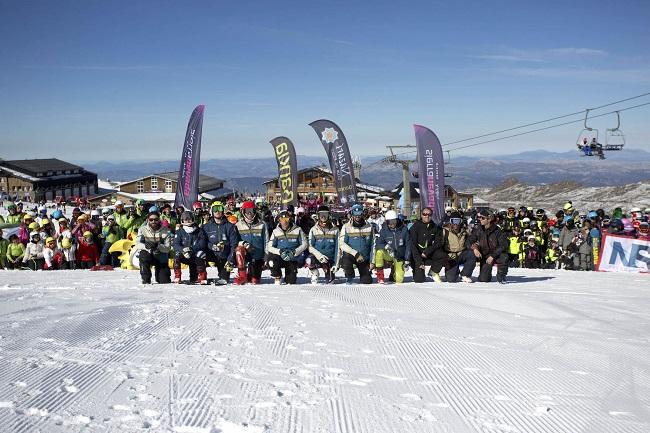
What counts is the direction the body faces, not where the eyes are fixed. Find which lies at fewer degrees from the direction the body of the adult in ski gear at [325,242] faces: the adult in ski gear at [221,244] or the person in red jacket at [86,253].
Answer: the adult in ski gear

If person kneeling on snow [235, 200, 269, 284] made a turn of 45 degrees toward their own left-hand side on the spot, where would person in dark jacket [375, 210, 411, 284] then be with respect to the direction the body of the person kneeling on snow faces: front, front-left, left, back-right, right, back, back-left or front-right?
front-left

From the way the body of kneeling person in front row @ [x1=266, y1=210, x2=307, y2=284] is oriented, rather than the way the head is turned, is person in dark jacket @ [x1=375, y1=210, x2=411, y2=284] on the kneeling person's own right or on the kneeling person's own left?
on the kneeling person's own left

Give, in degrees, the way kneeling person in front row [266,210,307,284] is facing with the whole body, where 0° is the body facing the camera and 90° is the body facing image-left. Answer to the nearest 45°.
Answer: approximately 0°

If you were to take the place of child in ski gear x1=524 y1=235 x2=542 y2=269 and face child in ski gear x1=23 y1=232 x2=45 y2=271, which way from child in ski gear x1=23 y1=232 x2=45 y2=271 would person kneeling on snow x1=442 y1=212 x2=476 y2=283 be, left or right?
left

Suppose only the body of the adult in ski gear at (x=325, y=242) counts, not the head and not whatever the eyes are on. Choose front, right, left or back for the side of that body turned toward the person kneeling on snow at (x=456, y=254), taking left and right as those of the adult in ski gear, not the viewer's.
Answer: left

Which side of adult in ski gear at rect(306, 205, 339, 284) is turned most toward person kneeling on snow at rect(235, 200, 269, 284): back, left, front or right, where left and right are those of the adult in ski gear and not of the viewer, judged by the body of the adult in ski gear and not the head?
right
